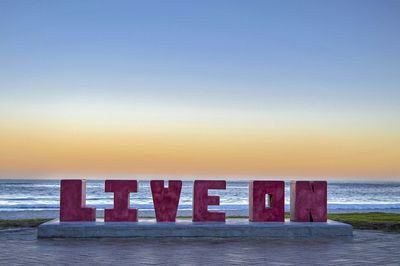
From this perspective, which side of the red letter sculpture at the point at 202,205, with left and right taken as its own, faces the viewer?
front

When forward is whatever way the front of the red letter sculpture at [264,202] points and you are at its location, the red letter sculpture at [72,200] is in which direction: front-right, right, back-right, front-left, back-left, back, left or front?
right

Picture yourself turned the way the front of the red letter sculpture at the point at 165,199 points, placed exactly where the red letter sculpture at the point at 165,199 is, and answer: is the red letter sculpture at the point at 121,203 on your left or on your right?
on your right

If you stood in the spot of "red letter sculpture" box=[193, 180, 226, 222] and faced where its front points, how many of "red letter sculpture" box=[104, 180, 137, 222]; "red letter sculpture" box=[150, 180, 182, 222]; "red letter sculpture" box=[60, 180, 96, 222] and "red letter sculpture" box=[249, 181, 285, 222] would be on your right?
3

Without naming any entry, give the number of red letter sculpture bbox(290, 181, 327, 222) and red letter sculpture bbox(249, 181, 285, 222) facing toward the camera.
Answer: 2

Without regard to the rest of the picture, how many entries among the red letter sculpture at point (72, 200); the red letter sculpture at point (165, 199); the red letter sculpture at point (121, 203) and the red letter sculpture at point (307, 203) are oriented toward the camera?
4

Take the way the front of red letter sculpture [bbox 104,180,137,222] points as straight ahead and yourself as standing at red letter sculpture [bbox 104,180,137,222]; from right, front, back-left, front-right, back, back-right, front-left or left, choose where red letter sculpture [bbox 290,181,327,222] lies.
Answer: left

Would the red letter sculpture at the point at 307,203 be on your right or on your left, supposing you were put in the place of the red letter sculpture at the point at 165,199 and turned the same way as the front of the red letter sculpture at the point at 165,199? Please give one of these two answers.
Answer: on your left

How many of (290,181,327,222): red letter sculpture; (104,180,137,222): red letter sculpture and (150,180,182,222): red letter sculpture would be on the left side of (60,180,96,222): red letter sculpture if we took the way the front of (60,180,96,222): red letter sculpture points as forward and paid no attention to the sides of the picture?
3

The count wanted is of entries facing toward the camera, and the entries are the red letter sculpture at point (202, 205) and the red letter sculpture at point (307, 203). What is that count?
2

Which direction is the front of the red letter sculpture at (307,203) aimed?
toward the camera

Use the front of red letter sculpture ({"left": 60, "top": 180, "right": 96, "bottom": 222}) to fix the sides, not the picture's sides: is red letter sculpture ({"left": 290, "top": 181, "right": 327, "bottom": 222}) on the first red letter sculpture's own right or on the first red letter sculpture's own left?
on the first red letter sculpture's own left

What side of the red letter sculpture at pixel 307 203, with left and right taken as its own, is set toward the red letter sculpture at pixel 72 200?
right

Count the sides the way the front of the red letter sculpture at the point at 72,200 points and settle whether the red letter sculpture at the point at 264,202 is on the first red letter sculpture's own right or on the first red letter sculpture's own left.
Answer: on the first red letter sculpture's own left

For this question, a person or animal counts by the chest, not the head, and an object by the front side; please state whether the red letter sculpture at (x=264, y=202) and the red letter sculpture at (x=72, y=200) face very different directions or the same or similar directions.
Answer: same or similar directions

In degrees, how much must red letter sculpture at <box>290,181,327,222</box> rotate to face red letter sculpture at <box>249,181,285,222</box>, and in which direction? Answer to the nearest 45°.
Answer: approximately 90° to its right

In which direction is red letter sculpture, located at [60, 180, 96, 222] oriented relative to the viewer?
toward the camera

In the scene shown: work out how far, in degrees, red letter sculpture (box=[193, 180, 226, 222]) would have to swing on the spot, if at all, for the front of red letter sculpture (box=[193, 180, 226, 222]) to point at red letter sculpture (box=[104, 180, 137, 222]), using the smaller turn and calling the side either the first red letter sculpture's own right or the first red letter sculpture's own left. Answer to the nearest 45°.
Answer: approximately 90° to the first red letter sculpture's own right

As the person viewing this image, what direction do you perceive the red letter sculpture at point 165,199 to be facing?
facing the viewer

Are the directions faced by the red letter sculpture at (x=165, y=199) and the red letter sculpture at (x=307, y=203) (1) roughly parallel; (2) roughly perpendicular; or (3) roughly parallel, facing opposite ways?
roughly parallel
